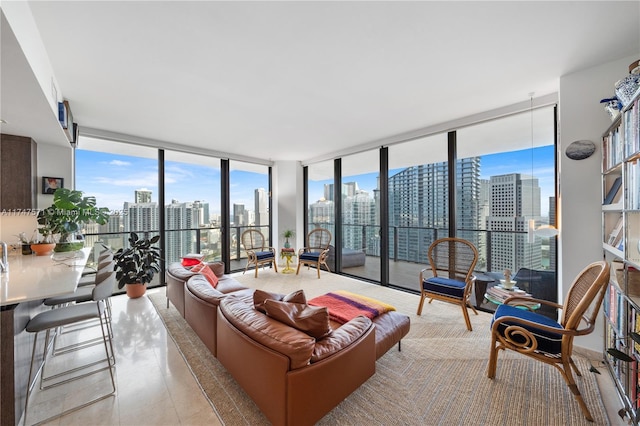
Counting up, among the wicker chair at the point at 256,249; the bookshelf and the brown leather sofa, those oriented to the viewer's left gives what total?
1

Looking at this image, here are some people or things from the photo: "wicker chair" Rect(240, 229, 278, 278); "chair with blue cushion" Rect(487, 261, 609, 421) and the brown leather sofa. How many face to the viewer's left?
1

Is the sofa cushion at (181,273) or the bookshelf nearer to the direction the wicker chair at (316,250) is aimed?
the sofa cushion

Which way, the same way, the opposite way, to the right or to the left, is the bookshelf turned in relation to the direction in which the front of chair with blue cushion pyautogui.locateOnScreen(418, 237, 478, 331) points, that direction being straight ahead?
to the right

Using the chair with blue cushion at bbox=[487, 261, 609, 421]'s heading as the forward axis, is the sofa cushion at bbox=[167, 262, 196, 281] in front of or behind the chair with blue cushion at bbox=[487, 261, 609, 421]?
in front

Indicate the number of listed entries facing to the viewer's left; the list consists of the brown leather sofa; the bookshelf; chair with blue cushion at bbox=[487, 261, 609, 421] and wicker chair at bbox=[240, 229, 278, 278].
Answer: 2

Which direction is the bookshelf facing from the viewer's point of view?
to the viewer's left

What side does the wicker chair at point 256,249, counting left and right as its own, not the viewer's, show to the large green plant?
right

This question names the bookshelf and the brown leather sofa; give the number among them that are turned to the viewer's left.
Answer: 1

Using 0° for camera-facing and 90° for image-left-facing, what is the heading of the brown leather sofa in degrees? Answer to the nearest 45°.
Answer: approximately 225°

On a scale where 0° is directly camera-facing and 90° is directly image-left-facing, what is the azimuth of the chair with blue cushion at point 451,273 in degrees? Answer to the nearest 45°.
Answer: approximately 45°

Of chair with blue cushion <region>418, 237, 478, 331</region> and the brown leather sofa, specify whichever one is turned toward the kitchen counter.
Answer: the chair with blue cushion

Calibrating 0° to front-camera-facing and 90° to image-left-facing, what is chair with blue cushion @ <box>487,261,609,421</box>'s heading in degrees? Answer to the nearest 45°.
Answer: approximately 90°
